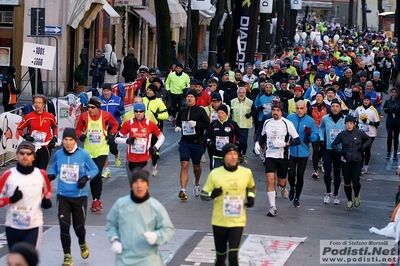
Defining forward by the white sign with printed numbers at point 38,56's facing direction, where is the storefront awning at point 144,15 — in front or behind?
behind

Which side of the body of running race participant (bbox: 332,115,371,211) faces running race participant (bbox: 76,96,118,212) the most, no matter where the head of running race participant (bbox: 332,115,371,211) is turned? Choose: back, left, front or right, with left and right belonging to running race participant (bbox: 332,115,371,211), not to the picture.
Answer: right

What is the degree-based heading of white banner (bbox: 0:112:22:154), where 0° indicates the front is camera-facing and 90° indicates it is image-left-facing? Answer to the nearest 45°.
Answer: approximately 315°

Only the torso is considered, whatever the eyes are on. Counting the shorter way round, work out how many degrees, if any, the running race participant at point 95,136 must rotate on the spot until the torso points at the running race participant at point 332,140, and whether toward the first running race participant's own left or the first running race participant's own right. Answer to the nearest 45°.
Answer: approximately 90° to the first running race participant's own left

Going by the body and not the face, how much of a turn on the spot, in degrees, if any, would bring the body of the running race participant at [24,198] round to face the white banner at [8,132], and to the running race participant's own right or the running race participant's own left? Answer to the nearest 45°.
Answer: approximately 180°

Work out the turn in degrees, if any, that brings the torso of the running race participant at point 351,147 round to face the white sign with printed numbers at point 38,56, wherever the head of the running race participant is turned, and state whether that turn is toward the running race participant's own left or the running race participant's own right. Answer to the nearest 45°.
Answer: approximately 135° to the running race participant's own right

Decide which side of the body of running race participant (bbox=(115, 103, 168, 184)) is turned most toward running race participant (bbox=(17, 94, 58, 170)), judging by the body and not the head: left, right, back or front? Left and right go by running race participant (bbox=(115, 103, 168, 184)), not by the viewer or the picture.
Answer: right

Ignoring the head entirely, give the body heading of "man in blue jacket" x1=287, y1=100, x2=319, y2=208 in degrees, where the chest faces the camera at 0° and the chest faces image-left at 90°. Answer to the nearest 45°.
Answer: approximately 0°
